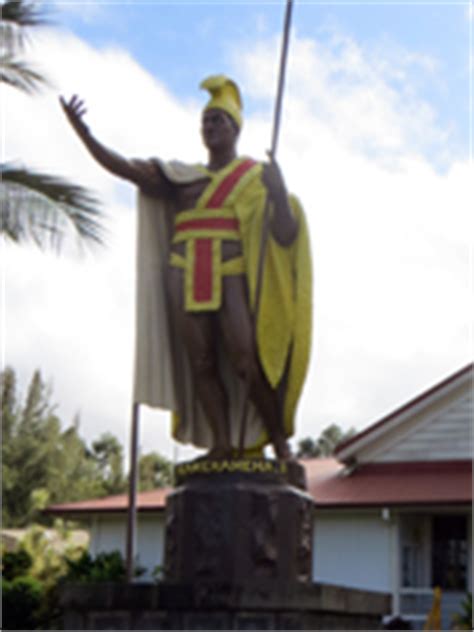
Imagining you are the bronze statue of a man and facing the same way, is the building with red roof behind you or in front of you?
behind

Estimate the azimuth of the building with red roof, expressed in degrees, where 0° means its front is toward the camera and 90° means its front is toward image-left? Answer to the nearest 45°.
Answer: approximately 0°

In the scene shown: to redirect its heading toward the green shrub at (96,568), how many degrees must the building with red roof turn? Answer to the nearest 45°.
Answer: approximately 90° to its right

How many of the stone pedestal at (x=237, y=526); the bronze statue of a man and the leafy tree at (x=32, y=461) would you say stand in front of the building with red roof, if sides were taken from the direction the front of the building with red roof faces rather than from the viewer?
2

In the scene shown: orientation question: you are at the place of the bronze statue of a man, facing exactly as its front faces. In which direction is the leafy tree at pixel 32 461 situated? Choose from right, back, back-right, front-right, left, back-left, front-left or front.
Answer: back

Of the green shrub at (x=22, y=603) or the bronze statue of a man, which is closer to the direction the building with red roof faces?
the bronze statue of a man

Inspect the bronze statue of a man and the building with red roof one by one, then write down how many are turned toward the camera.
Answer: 2
